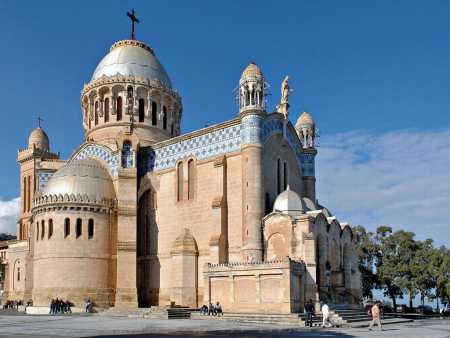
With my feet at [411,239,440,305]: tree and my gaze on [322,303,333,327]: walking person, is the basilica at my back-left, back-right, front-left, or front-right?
front-right

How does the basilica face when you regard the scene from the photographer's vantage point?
facing the viewer and to the right of the viewer

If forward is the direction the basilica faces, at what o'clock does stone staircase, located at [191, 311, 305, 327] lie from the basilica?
The stone staircase is roughly at 1 o'clock from the basilica.

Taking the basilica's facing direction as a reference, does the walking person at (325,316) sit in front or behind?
in front
